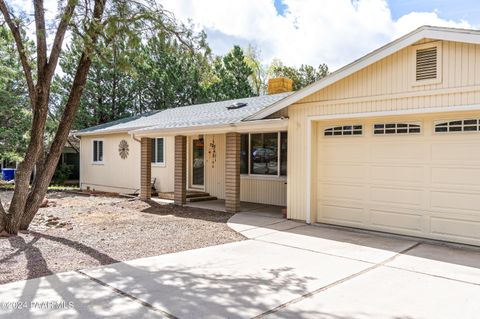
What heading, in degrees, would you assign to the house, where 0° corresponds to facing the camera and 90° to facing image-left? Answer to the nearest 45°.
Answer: approximately 45°

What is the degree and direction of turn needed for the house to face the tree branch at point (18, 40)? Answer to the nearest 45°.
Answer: approximately 45° to its right

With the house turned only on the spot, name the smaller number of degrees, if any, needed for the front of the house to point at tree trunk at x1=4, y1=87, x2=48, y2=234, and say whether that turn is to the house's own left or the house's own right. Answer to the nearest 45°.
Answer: approximately 45° to the house's own right
